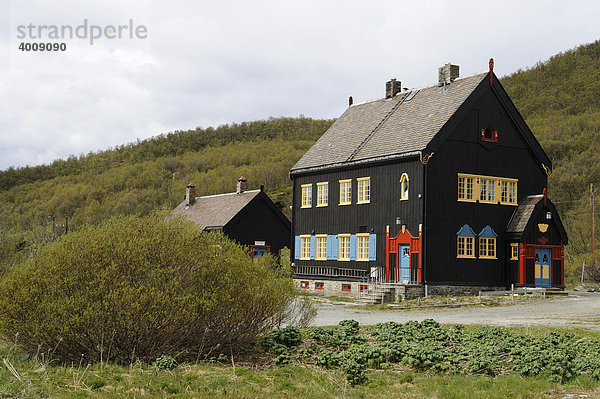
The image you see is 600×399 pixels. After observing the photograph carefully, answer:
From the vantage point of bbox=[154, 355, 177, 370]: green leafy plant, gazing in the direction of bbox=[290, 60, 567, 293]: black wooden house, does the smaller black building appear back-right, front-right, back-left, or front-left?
front-left

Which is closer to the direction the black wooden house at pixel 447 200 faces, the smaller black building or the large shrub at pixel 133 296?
the large shrub

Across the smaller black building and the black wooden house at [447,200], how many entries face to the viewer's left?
0

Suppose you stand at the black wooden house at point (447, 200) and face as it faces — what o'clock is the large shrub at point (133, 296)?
The large shrub is roughly at 2 o'clock from the black wooden house.

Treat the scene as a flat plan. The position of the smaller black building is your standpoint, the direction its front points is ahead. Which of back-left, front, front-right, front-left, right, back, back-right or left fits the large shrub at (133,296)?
front-right

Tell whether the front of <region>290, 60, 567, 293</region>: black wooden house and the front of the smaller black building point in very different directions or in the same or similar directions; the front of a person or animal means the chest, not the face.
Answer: same or similar directions

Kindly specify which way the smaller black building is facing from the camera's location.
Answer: facing the viewer and to the right of the viewer

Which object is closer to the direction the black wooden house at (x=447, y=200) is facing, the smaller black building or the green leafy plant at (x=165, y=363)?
the green leafy plant
